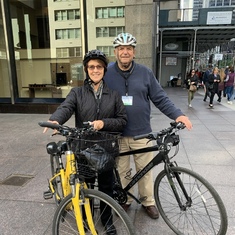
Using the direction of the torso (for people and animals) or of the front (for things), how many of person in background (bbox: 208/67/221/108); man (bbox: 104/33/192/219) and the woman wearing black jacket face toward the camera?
3

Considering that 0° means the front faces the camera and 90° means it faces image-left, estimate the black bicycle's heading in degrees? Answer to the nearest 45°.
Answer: approximately 315°

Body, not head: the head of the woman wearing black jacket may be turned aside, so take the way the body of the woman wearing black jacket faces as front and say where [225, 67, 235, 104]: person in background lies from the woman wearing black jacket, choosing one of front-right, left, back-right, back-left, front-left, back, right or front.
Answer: back-left

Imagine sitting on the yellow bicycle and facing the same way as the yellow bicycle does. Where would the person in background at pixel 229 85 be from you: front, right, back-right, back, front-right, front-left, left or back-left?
left

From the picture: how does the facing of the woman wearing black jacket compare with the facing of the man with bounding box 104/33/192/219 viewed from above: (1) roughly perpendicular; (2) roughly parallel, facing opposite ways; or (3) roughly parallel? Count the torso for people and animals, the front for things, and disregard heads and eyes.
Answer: roughly parallel

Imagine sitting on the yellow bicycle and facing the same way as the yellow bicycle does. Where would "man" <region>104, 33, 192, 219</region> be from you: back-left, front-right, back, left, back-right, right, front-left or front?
left

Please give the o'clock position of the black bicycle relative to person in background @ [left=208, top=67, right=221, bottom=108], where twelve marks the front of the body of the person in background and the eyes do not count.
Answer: The black bicycle is roughly at 12 o'clock from the person in background.

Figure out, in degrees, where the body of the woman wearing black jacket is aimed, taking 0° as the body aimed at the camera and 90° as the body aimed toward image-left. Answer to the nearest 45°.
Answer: approximately 0°

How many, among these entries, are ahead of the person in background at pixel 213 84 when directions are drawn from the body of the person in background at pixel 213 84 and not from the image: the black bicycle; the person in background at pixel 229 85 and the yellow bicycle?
2

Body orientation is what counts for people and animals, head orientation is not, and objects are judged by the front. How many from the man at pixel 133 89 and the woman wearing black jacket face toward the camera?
2

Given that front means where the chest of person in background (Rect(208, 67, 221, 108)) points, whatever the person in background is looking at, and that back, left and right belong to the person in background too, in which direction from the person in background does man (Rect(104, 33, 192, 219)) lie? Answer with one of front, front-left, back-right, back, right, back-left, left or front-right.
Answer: front

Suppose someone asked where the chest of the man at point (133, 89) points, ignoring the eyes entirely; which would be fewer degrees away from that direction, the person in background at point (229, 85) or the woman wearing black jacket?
the woman wearing black jacket

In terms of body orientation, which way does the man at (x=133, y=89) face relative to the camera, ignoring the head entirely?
toward the camera

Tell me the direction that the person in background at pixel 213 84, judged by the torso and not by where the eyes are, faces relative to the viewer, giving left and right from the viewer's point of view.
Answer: facing the viewer

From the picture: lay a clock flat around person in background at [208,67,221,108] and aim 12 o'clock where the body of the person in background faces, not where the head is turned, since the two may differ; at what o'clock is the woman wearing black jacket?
The woman wearing black jacket is roughly at 12 o'clock from the person in background.

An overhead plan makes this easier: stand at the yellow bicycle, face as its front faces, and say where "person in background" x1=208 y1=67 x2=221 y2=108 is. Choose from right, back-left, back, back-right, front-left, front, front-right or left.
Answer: left

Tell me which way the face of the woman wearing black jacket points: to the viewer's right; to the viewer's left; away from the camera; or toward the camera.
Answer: toward the camera
